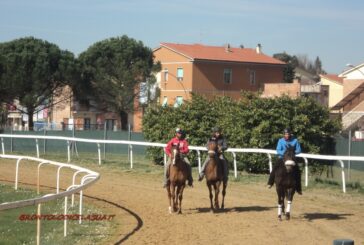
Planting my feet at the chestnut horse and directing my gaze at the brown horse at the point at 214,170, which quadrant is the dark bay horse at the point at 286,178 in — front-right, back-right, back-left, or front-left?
front-right

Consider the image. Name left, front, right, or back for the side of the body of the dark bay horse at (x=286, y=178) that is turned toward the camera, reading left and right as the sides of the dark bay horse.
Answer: front

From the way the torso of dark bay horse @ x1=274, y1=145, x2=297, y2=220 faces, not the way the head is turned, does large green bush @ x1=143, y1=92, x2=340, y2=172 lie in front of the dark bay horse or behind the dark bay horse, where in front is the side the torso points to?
behind

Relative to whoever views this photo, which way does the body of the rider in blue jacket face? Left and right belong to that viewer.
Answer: facing the viewer

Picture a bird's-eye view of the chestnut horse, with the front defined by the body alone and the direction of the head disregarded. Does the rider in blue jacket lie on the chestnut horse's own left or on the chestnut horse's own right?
on the chestnut horse's own left

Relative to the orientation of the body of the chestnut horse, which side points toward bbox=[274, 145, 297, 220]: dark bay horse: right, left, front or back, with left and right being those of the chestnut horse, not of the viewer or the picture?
left

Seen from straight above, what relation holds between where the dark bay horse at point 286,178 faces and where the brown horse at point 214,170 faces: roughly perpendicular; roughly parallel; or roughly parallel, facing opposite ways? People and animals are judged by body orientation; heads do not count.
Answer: roughly parallel

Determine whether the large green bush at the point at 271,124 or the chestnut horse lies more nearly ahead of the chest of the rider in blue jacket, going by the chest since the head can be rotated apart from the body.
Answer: the chestnut horse

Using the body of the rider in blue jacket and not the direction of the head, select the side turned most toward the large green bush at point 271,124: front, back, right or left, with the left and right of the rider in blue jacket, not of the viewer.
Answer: back

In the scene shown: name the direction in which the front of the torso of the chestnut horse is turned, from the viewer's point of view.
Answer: toward the camera

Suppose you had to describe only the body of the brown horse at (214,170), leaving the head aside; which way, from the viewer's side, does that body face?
toward the camera
